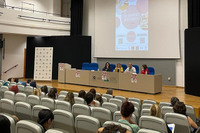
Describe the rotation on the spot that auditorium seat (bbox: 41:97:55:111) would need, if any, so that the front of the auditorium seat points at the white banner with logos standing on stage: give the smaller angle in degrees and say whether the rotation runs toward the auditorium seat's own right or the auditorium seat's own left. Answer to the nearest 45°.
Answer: approximately 45° to the auditorium seat's own left

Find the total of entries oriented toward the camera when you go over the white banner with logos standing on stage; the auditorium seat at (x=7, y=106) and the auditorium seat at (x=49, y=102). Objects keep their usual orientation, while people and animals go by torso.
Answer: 1

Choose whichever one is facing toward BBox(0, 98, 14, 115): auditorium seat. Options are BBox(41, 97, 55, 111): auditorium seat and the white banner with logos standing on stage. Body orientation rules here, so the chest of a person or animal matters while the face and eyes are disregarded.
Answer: the white banner with logos standing on stage

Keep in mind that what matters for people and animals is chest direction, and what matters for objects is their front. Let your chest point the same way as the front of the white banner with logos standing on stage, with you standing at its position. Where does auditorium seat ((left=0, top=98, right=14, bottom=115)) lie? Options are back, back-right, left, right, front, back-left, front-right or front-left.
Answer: front

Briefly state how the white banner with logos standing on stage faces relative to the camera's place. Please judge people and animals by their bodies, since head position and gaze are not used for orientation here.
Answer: facing the viewer

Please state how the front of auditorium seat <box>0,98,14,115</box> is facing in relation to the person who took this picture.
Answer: facing away from the viewer and to the right of the viewer

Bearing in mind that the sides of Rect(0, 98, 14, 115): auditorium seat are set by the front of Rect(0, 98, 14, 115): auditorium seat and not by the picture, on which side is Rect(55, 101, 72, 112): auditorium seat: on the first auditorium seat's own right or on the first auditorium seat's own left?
on the first auditorium seat's own right

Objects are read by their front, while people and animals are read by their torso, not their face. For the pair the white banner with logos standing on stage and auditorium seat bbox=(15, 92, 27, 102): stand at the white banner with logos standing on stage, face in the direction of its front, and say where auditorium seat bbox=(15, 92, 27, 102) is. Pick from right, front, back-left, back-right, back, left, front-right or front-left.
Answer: front

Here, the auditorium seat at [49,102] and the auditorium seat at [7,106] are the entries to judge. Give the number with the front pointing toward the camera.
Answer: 0

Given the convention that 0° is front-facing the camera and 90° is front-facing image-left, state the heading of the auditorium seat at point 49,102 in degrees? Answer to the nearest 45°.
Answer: approximately 225°

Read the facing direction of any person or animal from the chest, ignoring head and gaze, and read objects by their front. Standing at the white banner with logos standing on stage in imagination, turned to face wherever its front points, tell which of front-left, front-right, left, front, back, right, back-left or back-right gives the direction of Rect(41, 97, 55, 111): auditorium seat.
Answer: front

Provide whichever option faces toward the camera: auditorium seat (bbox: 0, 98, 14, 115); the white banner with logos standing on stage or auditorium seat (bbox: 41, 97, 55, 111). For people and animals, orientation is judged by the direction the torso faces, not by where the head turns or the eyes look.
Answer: the white banner with logos standing on stage

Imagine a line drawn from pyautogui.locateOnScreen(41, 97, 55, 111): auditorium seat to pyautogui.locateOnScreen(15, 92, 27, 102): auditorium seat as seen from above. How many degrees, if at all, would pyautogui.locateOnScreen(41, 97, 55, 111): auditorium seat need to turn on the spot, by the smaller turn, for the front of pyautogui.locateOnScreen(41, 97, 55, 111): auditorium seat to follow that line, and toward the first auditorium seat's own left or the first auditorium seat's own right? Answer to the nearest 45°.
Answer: approximately 90° to the first auditorium seat's own left
